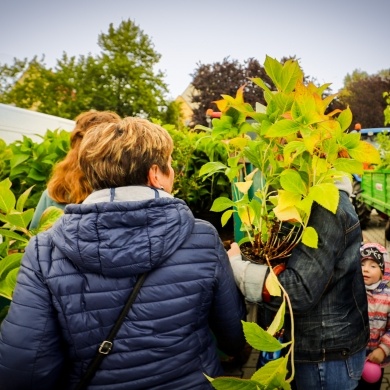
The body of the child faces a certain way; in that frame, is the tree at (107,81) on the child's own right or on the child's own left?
on the child's own right

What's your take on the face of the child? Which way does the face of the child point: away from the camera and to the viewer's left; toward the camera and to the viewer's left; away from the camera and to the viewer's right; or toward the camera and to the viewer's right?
toward the camera and to the viewer's left

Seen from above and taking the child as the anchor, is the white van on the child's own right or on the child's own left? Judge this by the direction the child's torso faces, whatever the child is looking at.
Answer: on the child's own right

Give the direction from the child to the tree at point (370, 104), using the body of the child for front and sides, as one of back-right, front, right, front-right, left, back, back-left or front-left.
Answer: back-right

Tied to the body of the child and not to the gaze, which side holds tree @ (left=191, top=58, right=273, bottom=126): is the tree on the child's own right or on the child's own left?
on the child's own right

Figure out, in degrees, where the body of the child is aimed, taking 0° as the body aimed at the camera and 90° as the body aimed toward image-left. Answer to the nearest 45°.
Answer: approximately 45°
